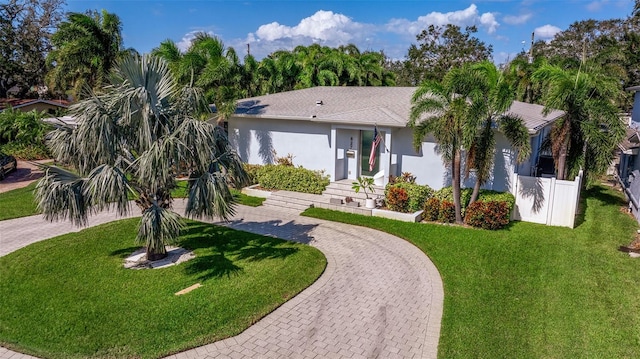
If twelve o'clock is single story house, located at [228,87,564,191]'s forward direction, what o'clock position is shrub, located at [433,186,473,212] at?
The shrub is roughly at 10 o'clock from the single story house.

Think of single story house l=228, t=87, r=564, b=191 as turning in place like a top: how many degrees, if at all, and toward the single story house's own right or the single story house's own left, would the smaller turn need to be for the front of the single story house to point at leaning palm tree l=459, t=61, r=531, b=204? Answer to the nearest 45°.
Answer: approximately 45° to the single story house's own left

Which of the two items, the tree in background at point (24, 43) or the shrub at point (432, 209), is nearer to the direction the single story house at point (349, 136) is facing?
the shrub

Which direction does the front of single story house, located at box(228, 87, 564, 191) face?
toward the camera

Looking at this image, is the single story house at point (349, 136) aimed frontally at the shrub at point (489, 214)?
no

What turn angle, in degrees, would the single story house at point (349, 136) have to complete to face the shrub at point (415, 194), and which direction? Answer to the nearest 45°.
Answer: approximately 45° to its left

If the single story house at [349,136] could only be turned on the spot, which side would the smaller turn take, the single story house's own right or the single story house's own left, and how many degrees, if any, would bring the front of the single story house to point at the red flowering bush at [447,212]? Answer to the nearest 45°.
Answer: approximately 45° to the single story house's own left

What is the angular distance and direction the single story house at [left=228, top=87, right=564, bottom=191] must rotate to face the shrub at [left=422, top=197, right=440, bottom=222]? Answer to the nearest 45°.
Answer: approximately 45° to its left
